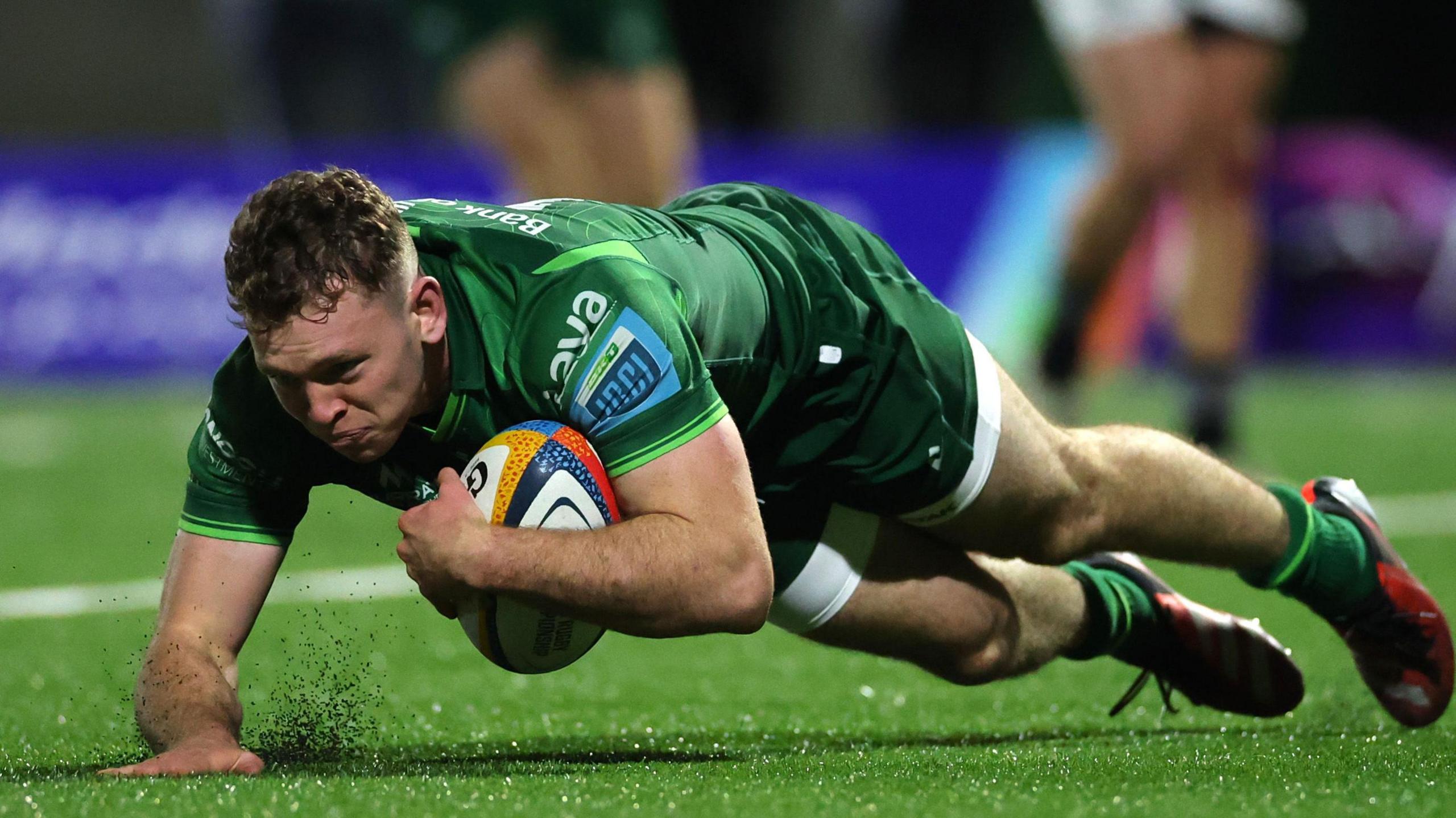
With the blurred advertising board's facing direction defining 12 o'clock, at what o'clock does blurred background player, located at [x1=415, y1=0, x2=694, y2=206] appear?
The blurred background player is roughly at 1 o'clock from the blurred advertising board.

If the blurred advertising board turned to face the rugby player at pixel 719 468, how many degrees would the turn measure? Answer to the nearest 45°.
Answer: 0° — it already faces them

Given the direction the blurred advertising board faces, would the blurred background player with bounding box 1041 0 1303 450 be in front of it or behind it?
in front

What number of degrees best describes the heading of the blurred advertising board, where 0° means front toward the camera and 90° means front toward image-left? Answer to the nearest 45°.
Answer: approximately 0°
